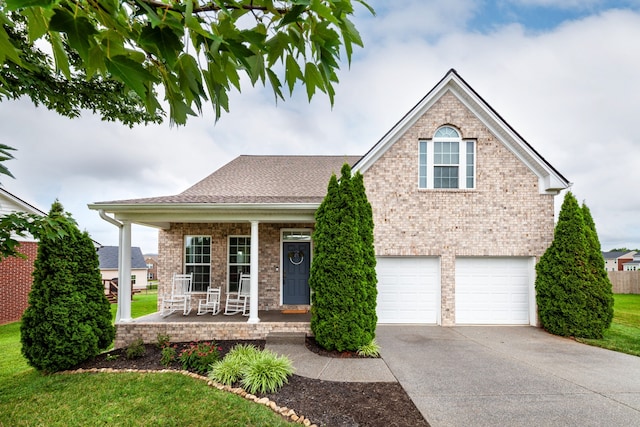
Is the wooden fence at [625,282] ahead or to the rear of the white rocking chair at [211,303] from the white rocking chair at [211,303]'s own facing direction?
to the rear

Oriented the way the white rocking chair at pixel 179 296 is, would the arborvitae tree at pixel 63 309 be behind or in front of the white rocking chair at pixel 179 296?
in front

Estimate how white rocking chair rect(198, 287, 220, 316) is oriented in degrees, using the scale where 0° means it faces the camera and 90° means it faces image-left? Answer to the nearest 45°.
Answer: approximately 45°

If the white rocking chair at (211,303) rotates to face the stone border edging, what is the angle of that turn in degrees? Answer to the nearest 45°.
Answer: approximately 45° to its left

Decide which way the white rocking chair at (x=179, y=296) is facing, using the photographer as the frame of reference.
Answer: facing the viewer and to the left of the viewer

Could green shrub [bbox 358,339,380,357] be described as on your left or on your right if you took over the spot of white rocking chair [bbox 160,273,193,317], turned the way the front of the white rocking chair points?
on your left

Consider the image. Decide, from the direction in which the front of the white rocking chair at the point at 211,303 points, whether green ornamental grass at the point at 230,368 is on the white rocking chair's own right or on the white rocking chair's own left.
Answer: on the white rocking chair's own left

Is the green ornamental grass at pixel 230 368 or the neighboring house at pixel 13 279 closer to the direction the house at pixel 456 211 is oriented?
the green ornamental grass

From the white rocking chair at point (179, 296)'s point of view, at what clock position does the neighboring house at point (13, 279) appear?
The neighboring house is roughly at 3 o'clock from the white rocking chair.

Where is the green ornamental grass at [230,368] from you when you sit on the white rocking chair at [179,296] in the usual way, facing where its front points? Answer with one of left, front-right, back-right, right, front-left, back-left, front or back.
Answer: front-left

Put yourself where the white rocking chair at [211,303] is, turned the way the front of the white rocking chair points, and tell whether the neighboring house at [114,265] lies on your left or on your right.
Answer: on your right

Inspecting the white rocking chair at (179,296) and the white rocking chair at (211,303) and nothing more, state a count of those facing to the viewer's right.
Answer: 0

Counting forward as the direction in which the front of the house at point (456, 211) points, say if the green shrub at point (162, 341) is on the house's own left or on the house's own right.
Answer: on the house's own right
